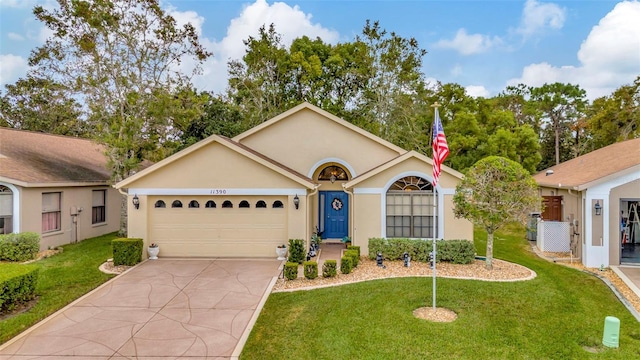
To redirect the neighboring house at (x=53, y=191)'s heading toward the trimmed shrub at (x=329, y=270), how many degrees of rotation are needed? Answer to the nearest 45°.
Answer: approximately 90° to its left

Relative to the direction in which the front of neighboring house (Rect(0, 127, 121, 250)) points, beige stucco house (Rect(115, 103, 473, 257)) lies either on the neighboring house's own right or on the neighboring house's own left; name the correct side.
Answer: on the neighboring house's own left

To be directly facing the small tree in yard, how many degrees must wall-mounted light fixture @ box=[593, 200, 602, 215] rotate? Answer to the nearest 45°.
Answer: approximately 45° to its right

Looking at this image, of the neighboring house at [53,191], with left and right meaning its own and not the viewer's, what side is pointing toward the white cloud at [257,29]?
back

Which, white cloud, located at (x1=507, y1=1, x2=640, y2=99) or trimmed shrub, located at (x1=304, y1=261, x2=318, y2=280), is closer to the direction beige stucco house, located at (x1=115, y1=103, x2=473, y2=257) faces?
the trimmed shrub

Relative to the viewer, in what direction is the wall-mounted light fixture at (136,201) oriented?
toward the camera

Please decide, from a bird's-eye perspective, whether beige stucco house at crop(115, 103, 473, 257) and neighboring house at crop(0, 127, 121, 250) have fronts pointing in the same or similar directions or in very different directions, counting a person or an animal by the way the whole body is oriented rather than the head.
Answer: same or similar directions

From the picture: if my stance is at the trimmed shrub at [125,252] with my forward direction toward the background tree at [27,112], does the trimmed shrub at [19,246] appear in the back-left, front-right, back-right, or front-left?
front-left

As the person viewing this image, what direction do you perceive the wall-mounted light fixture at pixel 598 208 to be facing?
facing the viewer

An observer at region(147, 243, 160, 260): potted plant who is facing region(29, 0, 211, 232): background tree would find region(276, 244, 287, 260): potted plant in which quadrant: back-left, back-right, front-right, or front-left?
back-right
